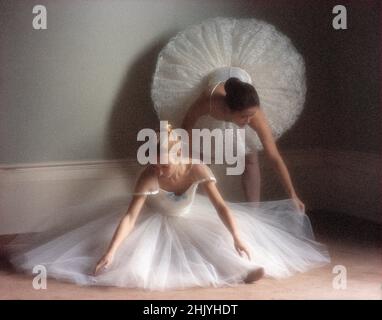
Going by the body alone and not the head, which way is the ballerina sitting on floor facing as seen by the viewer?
toward the camera
